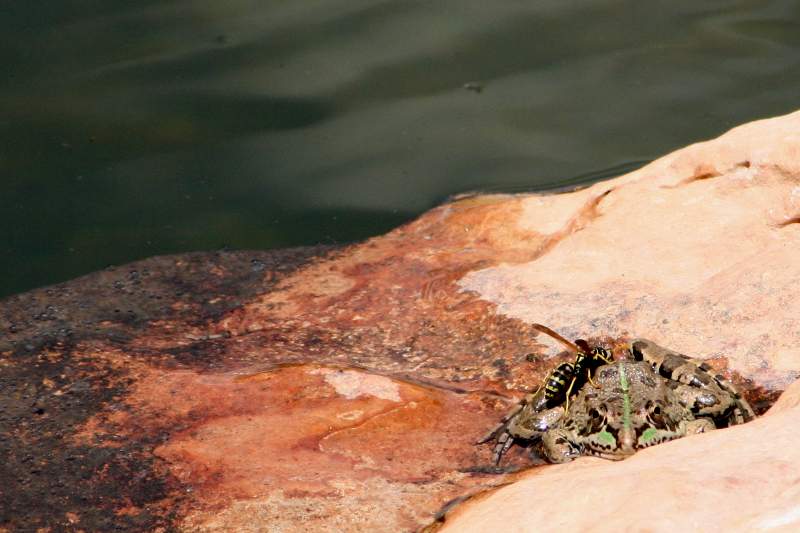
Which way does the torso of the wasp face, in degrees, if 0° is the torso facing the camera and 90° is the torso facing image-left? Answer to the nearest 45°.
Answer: approximately 225°
